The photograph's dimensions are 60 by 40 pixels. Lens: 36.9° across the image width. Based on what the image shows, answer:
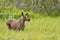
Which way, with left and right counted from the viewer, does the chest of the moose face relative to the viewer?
facing to the right of the viewer
